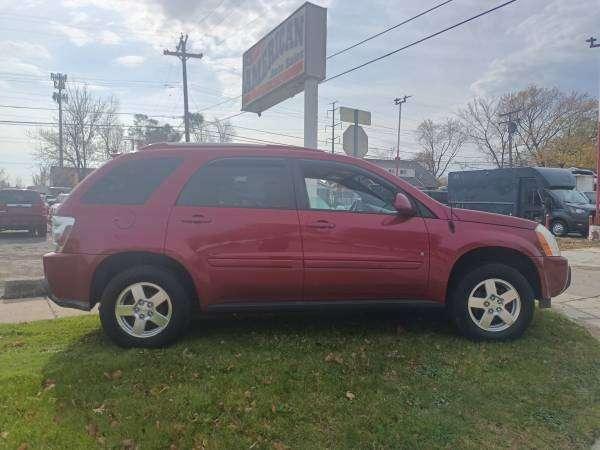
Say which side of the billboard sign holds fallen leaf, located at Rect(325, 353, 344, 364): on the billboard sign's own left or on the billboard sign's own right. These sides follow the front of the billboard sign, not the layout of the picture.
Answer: on the billboard sign's own left

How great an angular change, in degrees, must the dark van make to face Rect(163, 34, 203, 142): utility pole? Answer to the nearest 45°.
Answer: approximately 135° to its right

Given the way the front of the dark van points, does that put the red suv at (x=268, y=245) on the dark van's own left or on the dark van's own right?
on the dark van's own right

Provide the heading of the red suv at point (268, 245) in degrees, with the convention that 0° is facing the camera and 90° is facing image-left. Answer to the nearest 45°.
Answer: approximately 270°

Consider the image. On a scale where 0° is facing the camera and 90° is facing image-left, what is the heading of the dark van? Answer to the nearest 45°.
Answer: approximately 315°

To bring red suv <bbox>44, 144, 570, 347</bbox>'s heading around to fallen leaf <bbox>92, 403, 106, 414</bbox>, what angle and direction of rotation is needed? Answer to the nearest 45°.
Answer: approximately 135° to its right

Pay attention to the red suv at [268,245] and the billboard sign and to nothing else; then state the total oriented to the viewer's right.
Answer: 1

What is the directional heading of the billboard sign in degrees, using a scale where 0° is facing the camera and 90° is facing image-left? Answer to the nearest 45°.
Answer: approximately 45°
